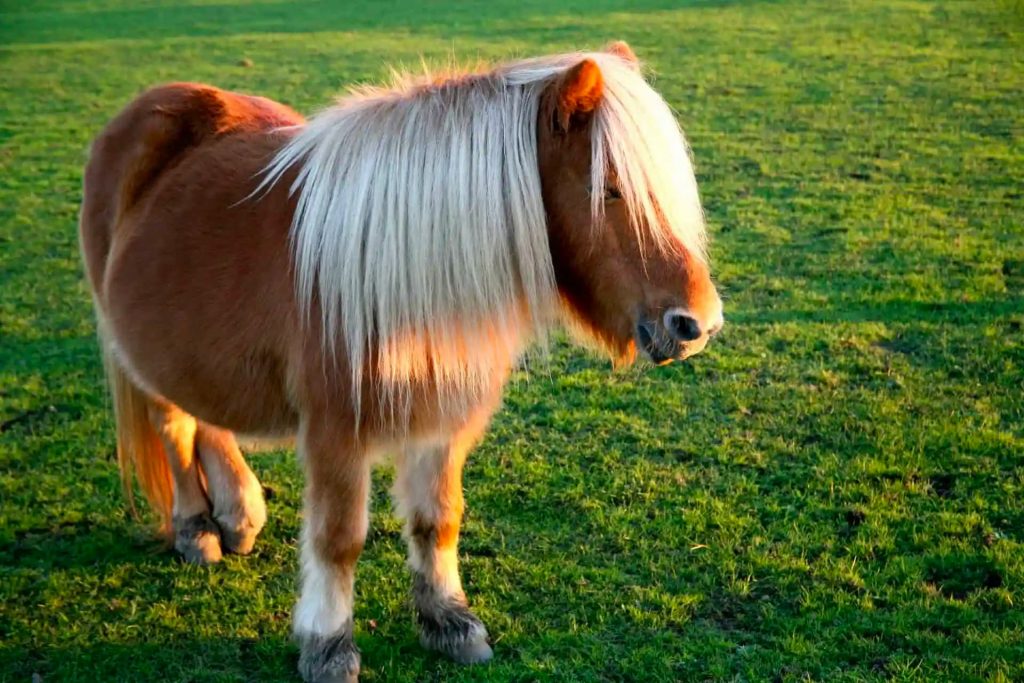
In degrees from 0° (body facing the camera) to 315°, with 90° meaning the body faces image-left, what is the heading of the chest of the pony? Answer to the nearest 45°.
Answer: approximately 315°
